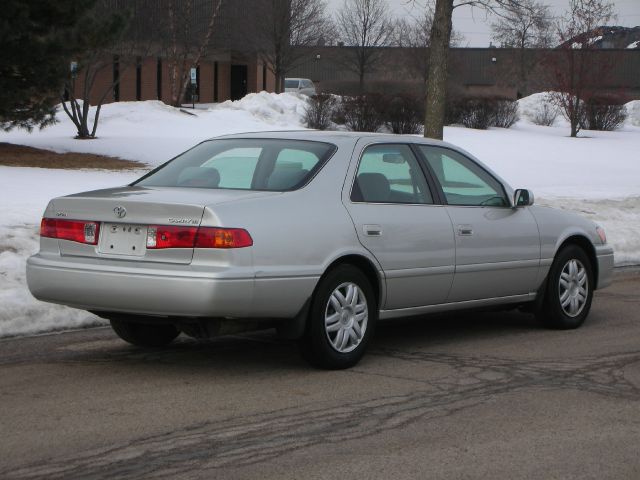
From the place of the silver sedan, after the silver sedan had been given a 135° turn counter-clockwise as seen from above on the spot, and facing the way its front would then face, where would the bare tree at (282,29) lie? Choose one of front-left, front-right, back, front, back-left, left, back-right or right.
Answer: right

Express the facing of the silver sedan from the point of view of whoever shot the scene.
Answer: facing away from the viewer and to the right of the viewer

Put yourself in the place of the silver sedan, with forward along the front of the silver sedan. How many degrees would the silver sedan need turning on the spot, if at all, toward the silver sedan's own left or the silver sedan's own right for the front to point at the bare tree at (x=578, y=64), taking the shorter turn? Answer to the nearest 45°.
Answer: approximately 45° to the silver sedan's own left

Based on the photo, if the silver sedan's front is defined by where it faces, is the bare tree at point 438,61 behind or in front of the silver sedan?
in front

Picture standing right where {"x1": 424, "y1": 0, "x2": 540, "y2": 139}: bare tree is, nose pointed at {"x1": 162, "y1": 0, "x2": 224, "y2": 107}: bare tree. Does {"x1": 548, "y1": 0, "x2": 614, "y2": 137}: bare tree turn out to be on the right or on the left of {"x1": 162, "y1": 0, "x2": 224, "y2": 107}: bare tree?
right

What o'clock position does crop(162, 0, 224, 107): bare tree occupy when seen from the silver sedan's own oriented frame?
The bare tree is roughly at 10 o'clock from the silver sedan.
